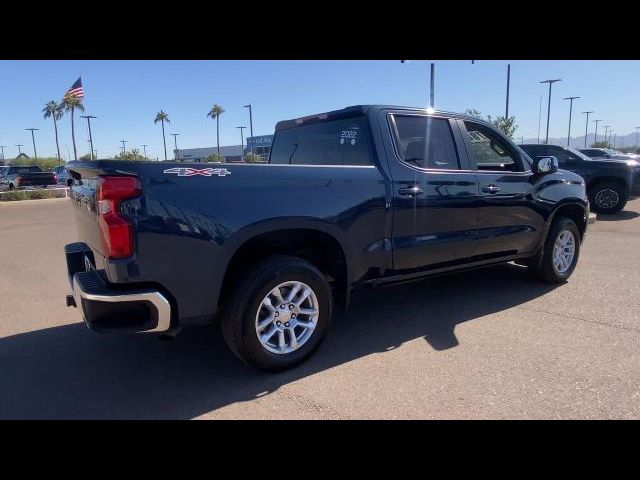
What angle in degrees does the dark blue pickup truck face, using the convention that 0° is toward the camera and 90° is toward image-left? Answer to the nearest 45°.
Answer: approximately 225°

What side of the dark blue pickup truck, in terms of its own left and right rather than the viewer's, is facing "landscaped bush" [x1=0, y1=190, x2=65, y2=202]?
left

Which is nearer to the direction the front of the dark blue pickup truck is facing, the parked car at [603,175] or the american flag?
the parked car

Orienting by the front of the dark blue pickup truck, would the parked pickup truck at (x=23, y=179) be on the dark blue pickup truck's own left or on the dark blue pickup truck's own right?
on the dark blue pickup truck's own left

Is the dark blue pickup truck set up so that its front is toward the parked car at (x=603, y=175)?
yes

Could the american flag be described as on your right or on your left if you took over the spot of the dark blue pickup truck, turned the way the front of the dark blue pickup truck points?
on your left
